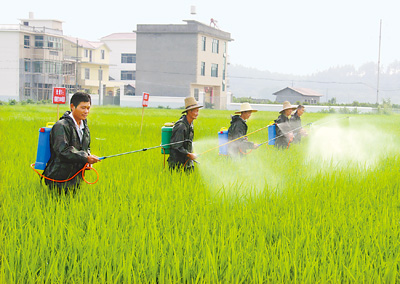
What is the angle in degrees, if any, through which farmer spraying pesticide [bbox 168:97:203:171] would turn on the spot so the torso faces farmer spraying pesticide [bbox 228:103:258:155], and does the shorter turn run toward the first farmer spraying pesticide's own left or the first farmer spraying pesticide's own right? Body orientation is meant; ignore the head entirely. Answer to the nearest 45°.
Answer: approximately 45° to the first farmer spraying pesticide's own left

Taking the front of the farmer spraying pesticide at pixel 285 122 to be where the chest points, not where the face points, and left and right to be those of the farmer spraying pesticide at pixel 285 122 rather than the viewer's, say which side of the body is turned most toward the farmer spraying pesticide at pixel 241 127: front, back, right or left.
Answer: right

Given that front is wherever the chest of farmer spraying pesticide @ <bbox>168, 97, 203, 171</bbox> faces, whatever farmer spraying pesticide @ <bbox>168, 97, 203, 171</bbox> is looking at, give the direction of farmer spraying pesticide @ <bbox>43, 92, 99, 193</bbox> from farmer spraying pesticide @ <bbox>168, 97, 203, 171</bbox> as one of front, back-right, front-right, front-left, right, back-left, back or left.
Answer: back-right

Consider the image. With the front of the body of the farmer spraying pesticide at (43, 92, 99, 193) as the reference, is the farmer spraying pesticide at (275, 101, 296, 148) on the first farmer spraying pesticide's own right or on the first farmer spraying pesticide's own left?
on the first farmer spraying pesticide's own left

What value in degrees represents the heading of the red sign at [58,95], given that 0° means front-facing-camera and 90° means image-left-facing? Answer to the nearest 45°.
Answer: approximately 0°

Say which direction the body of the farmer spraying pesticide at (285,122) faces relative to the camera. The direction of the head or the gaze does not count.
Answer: to the viewer's right

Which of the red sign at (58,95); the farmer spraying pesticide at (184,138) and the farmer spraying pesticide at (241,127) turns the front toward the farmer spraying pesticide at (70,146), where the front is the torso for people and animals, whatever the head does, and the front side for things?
the red sign

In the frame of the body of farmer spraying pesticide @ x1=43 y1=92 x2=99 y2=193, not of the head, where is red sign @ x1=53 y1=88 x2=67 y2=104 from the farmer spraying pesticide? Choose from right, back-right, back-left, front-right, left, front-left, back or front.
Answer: back-left

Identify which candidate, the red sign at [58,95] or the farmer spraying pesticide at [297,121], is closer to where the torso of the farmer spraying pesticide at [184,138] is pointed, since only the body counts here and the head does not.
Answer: the farmer spraying pesticide
